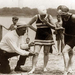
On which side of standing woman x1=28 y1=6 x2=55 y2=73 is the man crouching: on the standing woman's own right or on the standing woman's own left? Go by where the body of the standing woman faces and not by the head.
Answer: on the standing woman's own right

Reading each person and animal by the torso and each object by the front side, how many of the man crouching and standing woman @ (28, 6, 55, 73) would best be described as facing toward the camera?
1

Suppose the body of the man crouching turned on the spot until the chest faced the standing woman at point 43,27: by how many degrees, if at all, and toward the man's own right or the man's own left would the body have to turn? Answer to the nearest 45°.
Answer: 0° — they already face them

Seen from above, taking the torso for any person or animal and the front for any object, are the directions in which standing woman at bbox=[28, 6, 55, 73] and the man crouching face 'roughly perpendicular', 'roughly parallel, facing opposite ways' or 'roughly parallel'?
roughly perpendicular

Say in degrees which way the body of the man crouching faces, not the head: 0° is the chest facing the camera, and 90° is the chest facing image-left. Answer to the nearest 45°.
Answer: approximately 270°

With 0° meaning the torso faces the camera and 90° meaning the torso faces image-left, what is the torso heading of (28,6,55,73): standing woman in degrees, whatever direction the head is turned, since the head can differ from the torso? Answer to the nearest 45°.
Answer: approximately 0°
